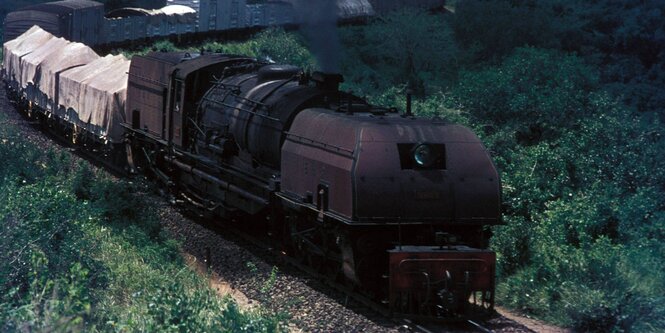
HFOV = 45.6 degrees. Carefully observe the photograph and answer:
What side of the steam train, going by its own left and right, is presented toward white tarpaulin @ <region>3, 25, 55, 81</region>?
back

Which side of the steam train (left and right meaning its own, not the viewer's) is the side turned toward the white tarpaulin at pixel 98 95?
back

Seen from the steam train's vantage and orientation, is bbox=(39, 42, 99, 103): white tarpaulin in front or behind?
behind

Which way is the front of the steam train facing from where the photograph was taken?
facing the viewer and to the right of the viewer
